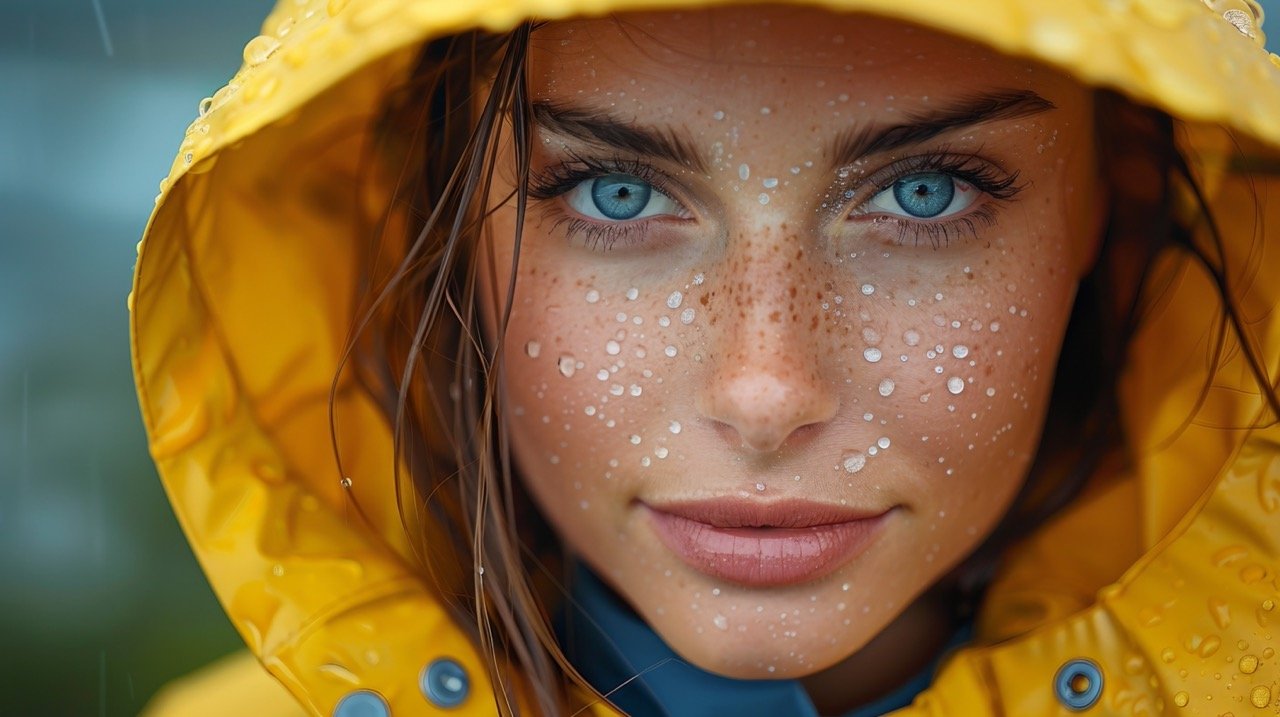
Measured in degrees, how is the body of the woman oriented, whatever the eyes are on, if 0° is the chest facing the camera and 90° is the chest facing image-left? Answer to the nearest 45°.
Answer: approximately 0°
